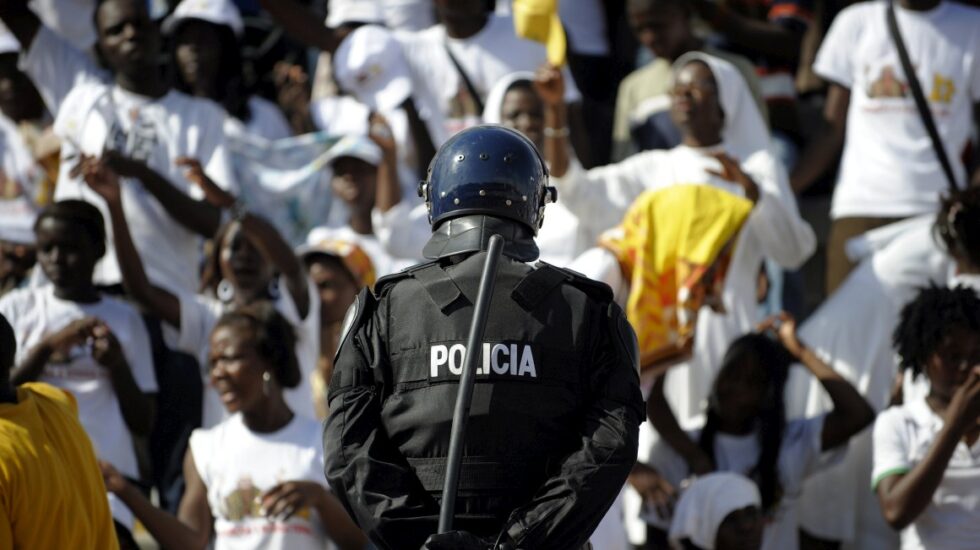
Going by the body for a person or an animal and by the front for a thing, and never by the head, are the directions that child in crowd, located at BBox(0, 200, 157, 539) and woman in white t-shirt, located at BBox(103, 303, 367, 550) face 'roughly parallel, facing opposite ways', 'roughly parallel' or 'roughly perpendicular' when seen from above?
roughly parallel

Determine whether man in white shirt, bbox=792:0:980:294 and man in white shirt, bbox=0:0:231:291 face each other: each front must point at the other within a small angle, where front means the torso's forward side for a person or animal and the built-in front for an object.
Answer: no

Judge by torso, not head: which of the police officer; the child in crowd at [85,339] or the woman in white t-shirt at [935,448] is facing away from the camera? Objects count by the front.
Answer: the police officer

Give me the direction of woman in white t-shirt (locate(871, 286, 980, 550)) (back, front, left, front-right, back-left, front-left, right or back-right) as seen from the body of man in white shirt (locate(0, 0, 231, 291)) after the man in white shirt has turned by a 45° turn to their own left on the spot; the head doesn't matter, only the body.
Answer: front

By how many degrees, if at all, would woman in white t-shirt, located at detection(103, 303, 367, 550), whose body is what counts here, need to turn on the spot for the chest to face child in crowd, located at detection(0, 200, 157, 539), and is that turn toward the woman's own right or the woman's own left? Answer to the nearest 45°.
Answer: approximately 135° to the woman's own right

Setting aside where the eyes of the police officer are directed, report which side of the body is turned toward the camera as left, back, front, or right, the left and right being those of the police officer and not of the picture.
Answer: back

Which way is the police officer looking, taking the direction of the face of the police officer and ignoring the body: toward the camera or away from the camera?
away from the camera

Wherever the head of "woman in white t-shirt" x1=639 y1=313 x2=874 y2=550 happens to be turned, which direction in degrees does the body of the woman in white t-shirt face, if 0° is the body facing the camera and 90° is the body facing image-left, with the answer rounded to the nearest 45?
approximately 0°

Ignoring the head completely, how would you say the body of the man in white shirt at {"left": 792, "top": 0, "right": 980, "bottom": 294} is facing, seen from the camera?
toward the camera

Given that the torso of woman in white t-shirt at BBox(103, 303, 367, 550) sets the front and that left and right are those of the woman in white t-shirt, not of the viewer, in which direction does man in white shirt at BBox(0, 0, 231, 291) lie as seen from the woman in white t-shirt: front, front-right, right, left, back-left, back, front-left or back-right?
back

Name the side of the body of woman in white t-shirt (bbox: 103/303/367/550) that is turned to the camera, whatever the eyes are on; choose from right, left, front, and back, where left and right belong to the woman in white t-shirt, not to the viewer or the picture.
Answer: front

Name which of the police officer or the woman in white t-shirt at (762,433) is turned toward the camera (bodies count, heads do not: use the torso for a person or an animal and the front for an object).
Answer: the woman in white t-shirt

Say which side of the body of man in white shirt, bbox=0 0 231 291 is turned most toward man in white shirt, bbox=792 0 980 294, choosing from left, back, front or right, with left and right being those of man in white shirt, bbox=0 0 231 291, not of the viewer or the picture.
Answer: left

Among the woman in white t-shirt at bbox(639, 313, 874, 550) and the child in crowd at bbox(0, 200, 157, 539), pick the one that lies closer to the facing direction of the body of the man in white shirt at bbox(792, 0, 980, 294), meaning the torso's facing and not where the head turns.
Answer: the woman in white t-shirt

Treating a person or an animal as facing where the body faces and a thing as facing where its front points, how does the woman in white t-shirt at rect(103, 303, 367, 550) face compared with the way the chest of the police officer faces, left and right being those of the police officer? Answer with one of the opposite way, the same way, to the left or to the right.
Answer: the opposite way

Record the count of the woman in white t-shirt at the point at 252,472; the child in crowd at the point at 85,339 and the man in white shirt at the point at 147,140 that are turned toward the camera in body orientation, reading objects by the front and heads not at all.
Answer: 3

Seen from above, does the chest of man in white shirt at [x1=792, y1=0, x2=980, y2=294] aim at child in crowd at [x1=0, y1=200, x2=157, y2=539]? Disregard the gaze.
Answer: no
